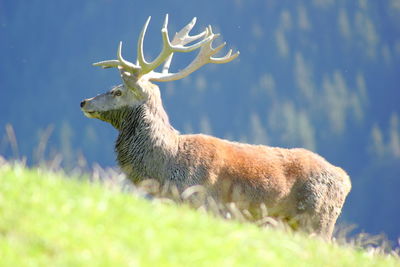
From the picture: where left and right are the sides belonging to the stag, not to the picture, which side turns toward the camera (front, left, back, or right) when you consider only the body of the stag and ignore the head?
left
